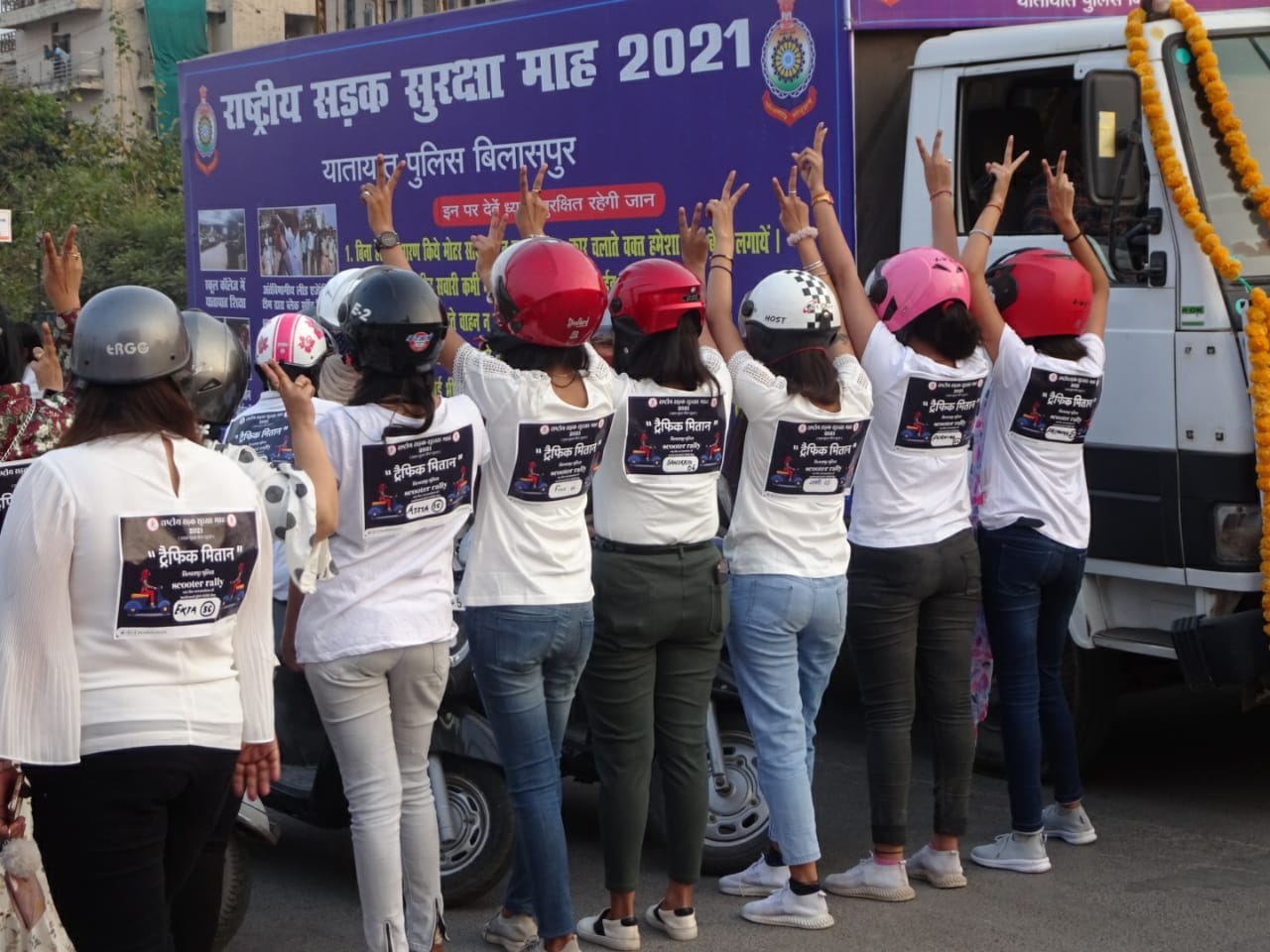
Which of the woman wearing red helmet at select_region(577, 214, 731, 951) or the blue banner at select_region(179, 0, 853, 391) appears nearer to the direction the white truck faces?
the woman wearing red helmet

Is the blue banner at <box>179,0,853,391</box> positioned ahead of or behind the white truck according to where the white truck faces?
behind

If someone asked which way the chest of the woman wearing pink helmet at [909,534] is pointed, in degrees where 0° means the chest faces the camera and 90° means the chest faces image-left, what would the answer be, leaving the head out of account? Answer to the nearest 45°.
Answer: approximately 135°

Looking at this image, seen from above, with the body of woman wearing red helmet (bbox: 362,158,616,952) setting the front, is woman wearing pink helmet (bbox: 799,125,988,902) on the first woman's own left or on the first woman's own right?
on the first woman's own right

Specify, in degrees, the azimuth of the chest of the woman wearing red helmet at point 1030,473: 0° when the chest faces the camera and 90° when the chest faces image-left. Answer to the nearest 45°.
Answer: approximately 135°

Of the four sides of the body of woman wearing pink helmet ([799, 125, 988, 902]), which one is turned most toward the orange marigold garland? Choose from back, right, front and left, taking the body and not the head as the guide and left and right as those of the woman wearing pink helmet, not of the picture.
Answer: right

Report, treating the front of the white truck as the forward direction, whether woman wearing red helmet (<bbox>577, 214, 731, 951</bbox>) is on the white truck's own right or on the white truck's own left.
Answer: on the white truck's own right

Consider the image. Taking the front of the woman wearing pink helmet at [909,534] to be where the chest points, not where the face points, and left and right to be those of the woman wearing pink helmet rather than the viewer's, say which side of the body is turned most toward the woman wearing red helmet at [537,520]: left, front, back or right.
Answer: left

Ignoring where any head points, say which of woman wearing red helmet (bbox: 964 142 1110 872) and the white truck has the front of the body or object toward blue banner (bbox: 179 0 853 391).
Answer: the woman wearing red helmet

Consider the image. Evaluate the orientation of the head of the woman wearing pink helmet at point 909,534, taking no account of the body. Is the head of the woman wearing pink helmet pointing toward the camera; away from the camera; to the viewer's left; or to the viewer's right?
away from the camera

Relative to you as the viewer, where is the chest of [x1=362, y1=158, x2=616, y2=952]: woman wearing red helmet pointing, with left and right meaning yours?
facing away from the viewer and to the left of the viewer

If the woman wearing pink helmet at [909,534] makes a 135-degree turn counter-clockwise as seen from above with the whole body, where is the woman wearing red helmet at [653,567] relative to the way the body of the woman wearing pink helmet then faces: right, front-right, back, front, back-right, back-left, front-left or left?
front-right
